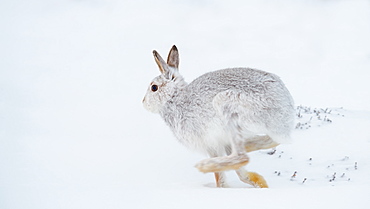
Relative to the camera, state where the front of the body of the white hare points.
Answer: to the viewer's left
